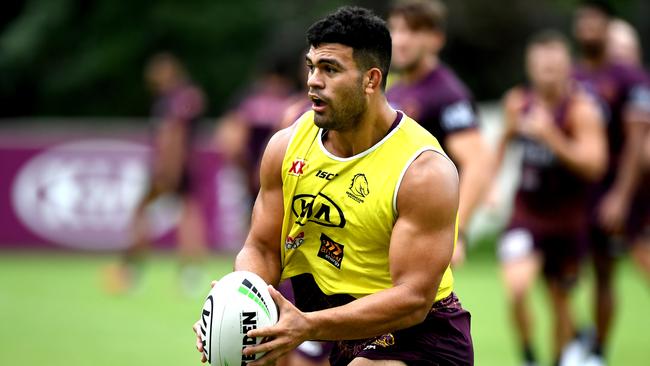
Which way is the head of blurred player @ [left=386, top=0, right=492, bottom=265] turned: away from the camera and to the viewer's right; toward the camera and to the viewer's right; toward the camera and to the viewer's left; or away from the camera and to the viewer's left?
toward the camera and to the viewer's left

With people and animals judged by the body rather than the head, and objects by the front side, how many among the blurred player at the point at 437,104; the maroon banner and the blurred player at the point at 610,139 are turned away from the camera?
0

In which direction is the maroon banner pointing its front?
toward the camera

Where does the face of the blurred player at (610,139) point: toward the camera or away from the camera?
toward the camera

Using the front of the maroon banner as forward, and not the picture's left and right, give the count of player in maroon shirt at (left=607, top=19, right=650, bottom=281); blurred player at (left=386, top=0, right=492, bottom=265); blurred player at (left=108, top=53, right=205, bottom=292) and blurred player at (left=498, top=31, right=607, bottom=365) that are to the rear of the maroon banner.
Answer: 0

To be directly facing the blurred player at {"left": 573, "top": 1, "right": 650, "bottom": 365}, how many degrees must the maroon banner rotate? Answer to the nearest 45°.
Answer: approximately 45° to its left

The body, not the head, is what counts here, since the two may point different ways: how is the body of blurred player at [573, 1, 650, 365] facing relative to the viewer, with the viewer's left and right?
facing the viewer and to the left of the viewer

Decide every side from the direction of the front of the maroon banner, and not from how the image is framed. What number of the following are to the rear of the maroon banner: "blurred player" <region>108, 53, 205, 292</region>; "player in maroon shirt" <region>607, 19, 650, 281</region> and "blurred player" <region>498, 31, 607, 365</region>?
0

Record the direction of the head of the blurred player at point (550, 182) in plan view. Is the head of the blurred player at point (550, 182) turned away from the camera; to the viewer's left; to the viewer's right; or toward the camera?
toward the camera

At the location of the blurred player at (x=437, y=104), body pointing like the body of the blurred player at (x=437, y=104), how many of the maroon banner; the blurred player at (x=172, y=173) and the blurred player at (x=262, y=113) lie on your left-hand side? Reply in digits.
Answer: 0

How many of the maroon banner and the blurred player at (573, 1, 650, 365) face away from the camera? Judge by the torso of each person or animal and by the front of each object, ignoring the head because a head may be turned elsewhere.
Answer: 0

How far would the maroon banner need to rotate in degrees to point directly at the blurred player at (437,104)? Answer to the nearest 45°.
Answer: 0° — it already faces them

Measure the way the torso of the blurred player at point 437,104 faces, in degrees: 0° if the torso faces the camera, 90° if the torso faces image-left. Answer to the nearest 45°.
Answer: approximately 45°

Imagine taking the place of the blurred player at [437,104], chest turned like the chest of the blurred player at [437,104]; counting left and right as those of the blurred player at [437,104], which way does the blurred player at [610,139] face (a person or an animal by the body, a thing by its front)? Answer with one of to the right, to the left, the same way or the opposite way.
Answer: the same way

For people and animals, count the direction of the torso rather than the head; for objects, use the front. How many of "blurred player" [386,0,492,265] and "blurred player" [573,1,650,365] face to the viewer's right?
0
